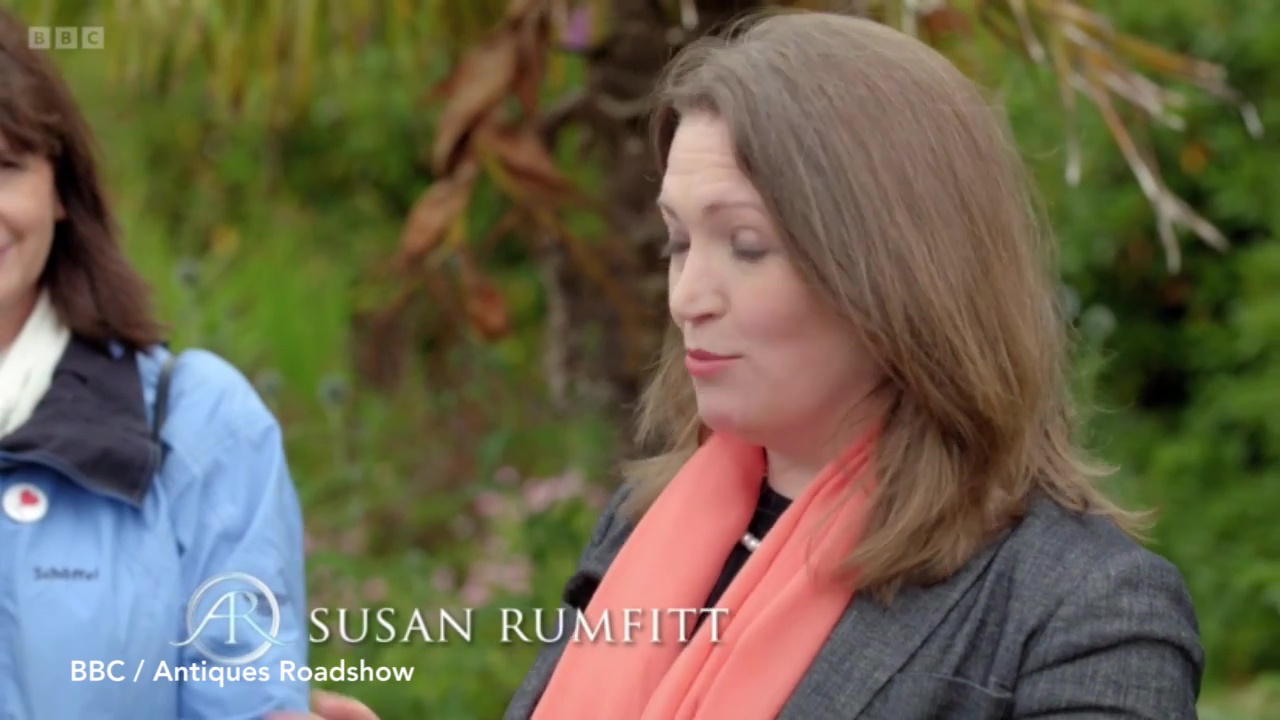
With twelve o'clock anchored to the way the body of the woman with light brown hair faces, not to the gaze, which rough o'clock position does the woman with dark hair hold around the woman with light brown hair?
The woman with dark hair is roughly at 2 o'clock from the woman with light brown hair.

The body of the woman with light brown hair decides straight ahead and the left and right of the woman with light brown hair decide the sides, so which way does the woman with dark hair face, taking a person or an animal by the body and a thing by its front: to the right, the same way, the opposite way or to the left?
to the left

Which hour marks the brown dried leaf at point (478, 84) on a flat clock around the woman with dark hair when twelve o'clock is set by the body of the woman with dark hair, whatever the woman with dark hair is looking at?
The brown dried leaf is roughly at 7 o'clock from the woman with dark hair.

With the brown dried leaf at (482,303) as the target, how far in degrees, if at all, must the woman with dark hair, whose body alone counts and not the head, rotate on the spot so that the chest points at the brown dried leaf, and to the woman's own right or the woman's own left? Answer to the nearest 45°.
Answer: approximately 135° to the woman's own left

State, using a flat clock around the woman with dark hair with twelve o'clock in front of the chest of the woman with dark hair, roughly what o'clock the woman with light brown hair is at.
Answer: The woman with light brown hair is roughly at 10 o'clock from the woman with dark hair.

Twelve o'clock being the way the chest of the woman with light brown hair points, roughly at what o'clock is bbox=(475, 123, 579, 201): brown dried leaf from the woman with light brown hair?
The brown dried leaf is roughly at 4 o'clock from the woman with light brown hair.

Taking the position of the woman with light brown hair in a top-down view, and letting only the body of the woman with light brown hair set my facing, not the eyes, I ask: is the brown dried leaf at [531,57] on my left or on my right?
on my right

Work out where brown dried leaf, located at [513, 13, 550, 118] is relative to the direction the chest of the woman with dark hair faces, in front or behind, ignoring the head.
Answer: behind

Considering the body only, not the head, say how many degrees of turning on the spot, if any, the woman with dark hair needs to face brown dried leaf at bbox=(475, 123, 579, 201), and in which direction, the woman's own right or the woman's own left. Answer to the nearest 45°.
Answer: approximately 135° to the woman's own left

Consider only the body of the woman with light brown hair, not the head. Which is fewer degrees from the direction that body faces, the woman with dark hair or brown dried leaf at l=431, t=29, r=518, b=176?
the woman with dark hair

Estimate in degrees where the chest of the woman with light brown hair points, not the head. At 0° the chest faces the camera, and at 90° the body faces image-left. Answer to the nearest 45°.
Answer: approximately 45°

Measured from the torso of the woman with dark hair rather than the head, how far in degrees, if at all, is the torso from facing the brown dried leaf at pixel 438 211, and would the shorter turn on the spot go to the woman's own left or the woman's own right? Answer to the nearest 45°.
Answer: approximately 135° to the woman's own left
